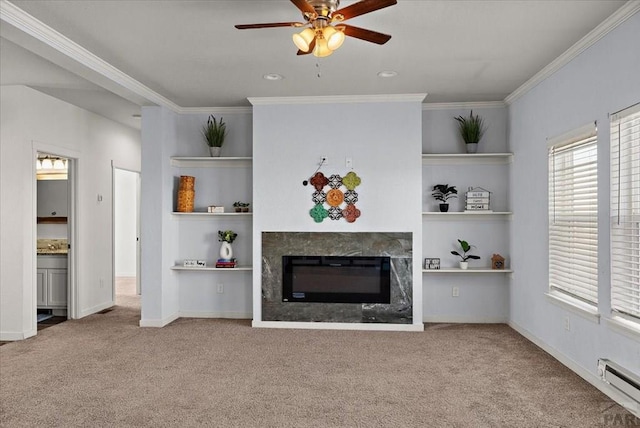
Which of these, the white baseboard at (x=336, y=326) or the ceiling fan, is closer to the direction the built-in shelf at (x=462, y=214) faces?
the ceiling fan

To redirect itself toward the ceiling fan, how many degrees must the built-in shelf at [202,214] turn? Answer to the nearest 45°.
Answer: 0° — it already faces it

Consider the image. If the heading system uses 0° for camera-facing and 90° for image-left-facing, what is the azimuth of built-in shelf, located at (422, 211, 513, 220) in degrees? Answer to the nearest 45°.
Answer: approximately 0°

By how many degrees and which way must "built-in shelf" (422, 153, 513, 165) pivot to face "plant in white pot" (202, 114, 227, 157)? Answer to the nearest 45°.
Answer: approximately 90° to its right

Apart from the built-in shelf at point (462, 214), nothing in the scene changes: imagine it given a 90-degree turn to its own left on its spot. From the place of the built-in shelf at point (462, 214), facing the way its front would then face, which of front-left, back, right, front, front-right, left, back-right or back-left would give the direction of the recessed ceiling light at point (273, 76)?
back-right

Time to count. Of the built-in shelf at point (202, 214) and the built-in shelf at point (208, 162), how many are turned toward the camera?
2

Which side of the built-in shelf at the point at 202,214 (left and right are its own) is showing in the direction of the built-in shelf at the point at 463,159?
left

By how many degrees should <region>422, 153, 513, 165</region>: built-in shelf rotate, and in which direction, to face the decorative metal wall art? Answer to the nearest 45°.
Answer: approximately 45° to its right
